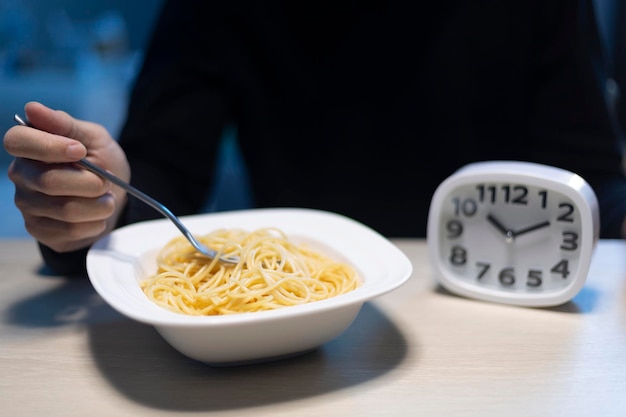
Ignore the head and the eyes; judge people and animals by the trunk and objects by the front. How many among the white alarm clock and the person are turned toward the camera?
2

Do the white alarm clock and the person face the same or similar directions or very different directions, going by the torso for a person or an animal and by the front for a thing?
same or similar directions

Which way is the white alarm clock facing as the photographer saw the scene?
facing the viewer

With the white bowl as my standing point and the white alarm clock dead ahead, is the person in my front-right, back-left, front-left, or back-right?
front-left

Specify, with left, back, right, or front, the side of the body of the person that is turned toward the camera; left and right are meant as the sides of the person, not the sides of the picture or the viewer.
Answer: front

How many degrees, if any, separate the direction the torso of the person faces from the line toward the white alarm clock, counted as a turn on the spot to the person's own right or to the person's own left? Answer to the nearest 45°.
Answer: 0° — they already face it

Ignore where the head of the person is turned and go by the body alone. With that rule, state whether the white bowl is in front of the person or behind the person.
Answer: in front

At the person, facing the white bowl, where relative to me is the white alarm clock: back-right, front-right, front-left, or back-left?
front-left
